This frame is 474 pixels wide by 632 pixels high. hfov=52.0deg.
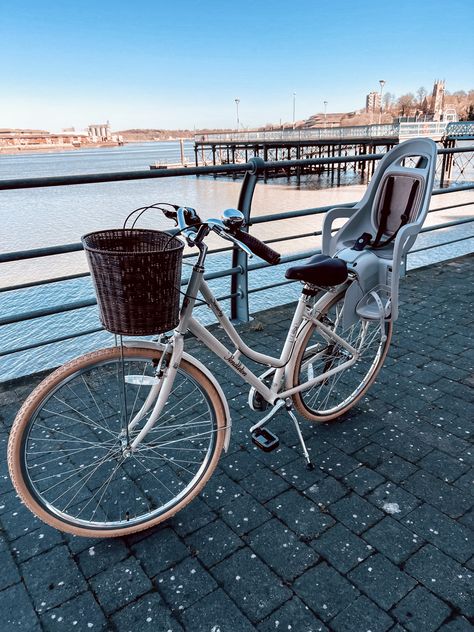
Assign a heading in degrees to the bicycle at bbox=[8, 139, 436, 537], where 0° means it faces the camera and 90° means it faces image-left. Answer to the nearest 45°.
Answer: approximately 45°
